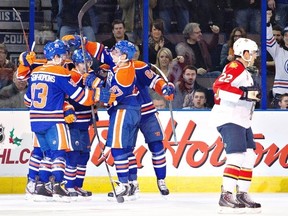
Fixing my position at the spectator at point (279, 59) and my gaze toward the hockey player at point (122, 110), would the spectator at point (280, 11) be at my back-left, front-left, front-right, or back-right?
back-right

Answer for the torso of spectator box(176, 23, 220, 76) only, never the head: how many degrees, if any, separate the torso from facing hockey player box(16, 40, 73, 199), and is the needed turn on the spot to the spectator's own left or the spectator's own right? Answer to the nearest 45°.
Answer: approximately 90° to the spectator's own right

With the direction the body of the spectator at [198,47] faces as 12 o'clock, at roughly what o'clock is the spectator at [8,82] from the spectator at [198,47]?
the spectator at [8,82] is roughly at 4 o'clock from the spectator at [198,47].

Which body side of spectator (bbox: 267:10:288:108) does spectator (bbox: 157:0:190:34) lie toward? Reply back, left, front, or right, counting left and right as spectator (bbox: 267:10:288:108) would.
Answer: right

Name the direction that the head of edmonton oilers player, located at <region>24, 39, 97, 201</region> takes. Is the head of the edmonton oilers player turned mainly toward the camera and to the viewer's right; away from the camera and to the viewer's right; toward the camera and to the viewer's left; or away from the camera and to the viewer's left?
away from the camera and to the viewer's right
